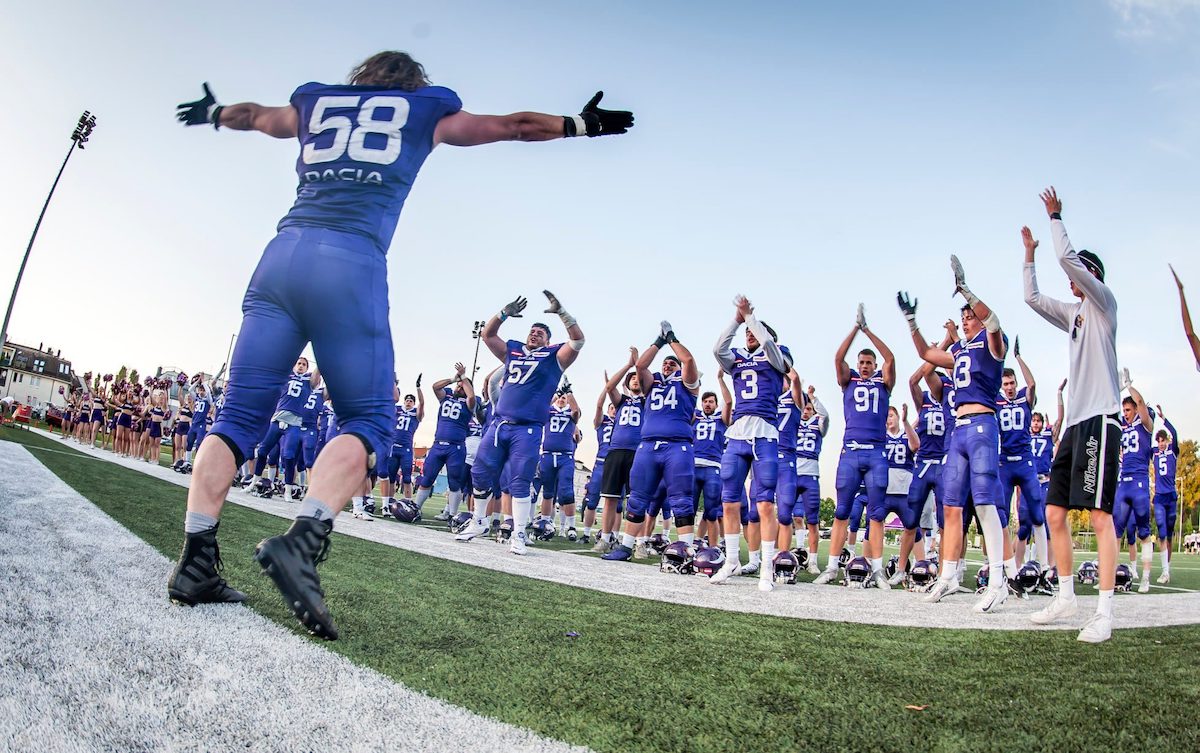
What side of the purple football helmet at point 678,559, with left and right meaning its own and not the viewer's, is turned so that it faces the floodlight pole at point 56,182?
right

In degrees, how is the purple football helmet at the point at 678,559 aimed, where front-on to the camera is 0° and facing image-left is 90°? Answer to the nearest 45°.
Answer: approximately 45°

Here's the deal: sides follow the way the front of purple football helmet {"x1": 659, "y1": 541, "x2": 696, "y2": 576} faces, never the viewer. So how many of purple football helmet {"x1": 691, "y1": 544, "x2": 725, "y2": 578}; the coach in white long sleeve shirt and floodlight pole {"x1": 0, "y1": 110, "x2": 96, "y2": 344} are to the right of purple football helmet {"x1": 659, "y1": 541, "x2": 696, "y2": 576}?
1

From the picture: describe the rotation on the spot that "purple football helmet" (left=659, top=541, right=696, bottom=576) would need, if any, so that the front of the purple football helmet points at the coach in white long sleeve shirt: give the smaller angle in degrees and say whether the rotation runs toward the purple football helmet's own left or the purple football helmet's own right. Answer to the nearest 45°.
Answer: approximately 90° to the purple football helmet's own left
